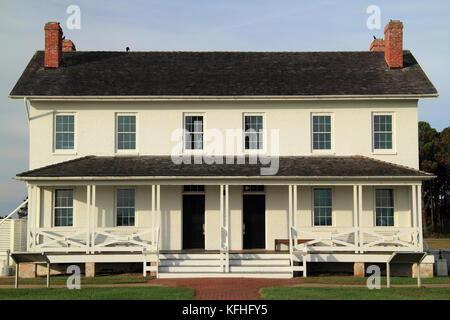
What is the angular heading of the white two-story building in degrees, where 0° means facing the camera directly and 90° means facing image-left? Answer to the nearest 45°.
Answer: approximately 0°
